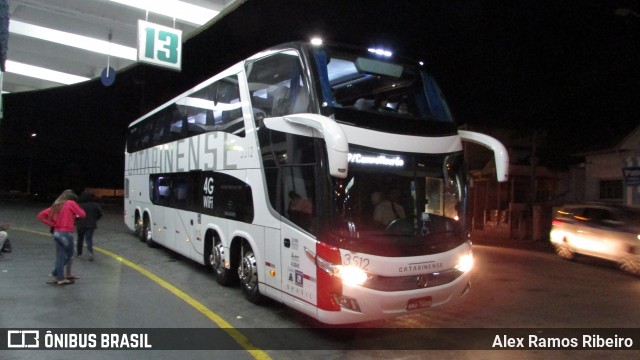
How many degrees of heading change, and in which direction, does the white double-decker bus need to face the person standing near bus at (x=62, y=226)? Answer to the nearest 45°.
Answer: approximately 180°

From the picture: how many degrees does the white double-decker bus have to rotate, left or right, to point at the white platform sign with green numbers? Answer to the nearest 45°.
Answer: approximately 180°

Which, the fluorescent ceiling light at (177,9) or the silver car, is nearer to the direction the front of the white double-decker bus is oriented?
the silver car

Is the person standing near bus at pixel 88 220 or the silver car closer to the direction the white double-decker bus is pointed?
the silver car

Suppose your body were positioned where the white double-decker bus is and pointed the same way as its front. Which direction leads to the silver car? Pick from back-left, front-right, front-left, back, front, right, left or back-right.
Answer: left

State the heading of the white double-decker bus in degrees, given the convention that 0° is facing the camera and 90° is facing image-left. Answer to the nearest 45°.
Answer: approximately 315°

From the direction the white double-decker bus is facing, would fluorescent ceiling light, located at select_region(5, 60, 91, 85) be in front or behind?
behind

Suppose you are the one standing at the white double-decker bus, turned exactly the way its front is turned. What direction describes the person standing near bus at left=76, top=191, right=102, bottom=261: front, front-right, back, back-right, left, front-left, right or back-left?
back

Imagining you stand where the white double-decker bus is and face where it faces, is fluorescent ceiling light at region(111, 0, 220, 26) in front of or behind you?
behind

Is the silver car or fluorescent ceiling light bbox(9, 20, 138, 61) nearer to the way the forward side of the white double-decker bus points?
the silver car
